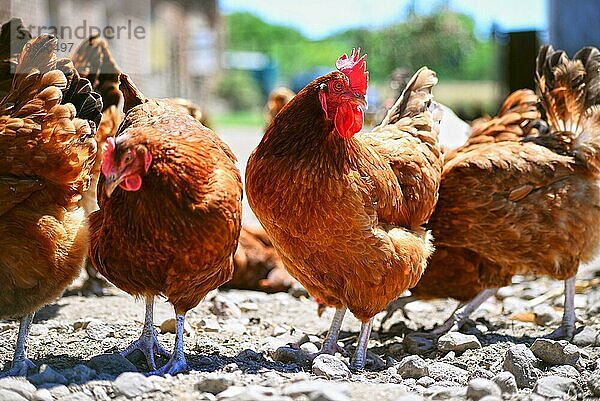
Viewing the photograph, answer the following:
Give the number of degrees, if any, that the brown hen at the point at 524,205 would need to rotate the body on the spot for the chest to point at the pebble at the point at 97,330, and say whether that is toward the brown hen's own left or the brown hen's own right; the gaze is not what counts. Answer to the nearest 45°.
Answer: approximately 45° to the brown hen's own left

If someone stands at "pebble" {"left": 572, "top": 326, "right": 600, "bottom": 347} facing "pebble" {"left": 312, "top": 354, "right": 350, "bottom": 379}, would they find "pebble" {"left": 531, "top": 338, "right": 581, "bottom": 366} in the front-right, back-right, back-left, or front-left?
front-left

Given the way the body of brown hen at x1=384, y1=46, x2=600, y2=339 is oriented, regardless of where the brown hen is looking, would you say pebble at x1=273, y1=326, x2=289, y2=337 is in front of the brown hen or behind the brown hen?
in front

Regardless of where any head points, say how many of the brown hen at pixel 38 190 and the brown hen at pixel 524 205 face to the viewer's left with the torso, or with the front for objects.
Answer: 2

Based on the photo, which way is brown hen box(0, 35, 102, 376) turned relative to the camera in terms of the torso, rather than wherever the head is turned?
to the viewer's left

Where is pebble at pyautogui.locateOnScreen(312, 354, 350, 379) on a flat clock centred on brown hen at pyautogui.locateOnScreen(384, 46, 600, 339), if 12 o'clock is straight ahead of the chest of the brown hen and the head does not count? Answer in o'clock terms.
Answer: The pebble is roughly at 10 o'clock from the brown hen.

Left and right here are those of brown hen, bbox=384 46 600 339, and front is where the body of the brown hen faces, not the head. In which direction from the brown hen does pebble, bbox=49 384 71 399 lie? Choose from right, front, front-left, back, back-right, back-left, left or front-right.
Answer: front-left

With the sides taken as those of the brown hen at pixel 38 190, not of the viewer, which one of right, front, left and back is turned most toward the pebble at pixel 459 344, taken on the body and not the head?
back

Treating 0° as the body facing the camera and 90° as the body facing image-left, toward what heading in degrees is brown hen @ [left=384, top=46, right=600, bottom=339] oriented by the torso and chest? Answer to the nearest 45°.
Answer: approximately 90°
